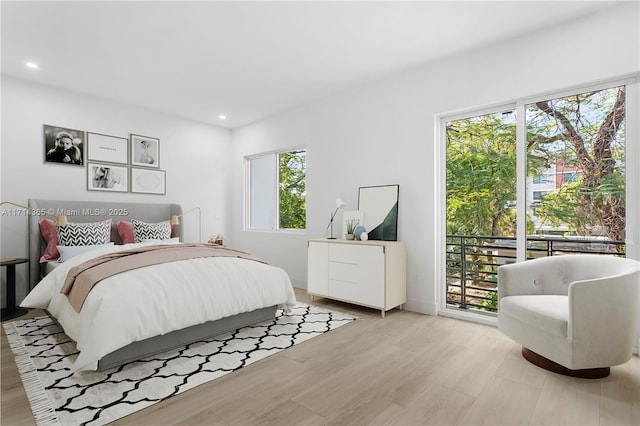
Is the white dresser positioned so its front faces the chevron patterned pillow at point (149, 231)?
no

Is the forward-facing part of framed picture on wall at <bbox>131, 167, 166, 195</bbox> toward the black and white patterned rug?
yes

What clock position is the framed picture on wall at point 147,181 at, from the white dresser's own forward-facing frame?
The framed picture on wall is roughly at 2 o'clock from the white dresser.

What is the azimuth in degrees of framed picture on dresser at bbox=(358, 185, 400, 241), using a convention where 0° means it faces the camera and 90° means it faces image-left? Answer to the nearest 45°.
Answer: approximately 45°

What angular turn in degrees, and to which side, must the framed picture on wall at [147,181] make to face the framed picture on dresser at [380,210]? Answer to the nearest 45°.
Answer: approximately 45° to its left

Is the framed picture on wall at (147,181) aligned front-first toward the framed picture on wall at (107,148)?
no

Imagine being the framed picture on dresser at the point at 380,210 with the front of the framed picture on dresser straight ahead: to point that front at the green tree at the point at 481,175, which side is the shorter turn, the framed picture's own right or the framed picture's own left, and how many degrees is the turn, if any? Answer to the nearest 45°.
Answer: approximately 135° to the framed picture's own left

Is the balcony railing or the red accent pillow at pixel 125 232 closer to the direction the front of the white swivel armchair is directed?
the red accent pillow

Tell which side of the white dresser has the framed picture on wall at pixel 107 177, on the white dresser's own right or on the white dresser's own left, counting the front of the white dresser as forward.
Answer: on the white dresser's own right

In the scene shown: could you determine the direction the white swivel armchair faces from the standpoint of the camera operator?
facing the viewer and to the left of the viewer

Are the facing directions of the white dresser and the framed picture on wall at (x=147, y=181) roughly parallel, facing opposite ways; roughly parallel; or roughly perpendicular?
roughly perpendicular

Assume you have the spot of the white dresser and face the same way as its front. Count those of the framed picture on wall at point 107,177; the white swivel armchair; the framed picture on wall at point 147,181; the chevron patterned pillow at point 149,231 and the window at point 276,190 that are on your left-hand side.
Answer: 1

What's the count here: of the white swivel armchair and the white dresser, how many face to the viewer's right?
0

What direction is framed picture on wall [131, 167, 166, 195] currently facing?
toward the camera

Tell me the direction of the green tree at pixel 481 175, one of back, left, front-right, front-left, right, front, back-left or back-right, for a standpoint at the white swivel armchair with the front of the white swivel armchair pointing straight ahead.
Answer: right

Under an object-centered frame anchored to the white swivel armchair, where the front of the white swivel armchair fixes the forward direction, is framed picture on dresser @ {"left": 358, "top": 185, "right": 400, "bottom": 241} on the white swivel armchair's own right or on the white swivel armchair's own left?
on the white swivel armchair's own right
